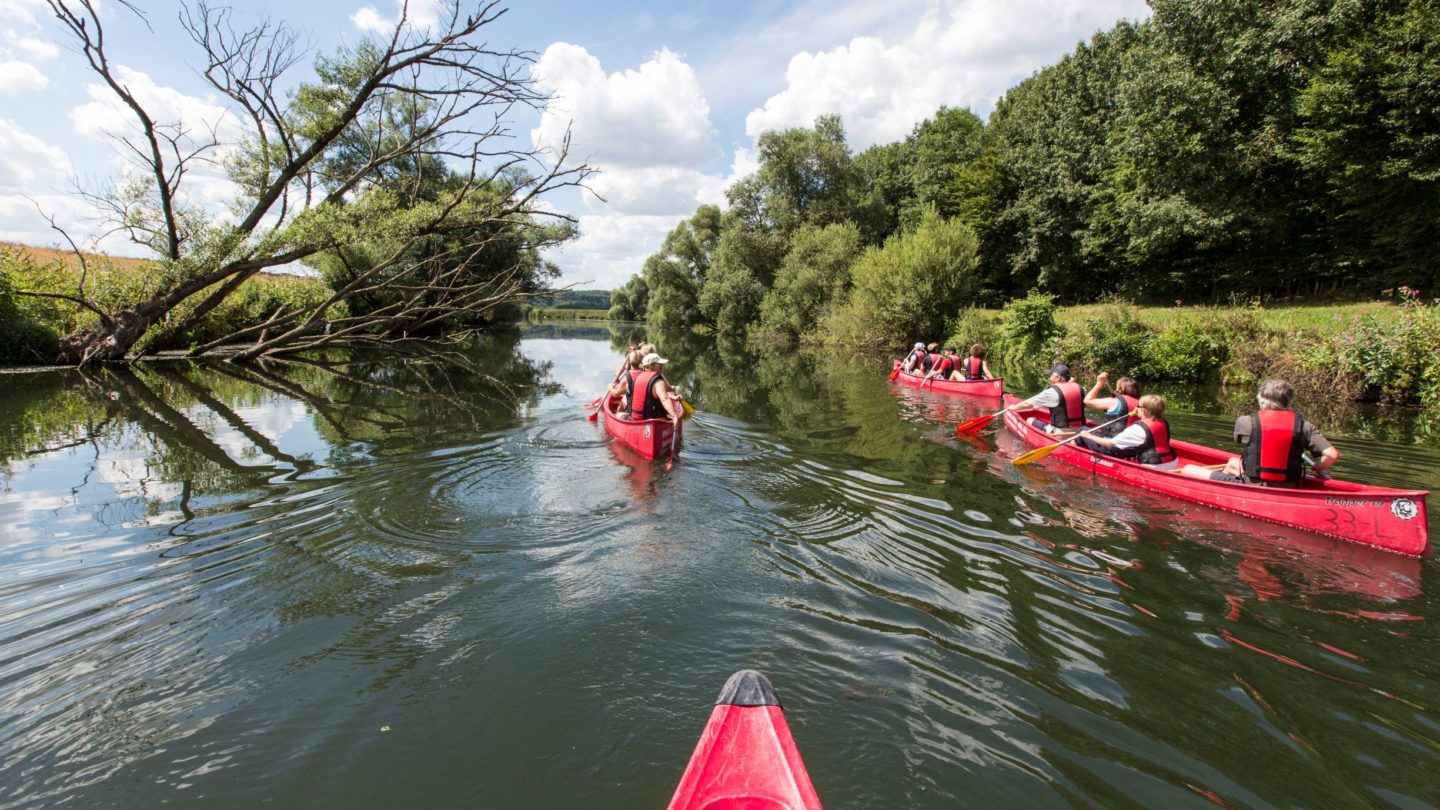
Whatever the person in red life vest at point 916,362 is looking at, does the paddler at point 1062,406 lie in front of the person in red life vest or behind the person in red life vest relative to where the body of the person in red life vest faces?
behind

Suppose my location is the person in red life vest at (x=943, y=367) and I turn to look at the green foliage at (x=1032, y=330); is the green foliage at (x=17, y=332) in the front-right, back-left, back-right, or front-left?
back-left

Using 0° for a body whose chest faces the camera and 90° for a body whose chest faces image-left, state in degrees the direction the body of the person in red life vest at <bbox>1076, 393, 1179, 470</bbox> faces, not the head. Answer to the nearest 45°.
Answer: approximately 135°

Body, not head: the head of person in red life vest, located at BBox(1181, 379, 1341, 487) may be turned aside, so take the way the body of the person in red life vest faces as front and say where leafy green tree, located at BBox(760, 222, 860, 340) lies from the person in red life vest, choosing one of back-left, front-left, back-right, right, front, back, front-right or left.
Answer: front-left

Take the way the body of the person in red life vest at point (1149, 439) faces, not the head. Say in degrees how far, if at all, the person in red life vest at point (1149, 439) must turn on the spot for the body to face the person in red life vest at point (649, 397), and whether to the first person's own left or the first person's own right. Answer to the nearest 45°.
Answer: approximately 45° to the first person's own left

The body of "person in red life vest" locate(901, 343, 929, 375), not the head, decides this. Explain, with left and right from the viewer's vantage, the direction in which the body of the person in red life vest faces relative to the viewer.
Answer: facing away from the viewer and to the left of the viewer

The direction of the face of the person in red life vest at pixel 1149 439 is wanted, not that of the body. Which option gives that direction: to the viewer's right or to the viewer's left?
to the viewer's left

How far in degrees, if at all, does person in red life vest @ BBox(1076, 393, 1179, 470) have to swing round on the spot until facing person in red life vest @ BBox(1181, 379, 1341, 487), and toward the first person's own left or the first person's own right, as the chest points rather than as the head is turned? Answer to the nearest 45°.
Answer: approximately 180°

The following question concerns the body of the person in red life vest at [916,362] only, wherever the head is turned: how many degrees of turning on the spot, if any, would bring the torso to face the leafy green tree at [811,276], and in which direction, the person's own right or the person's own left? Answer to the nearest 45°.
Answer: approximately 45° to the person's own right

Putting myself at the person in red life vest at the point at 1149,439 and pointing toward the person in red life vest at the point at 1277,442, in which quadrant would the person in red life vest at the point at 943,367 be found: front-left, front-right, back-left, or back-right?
back-left

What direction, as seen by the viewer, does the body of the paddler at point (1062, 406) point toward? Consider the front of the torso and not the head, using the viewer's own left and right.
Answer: facing away from the viewer and to the left of the viewer

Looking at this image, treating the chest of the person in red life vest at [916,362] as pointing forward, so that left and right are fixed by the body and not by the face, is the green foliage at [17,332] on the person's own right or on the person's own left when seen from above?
on the person's own left

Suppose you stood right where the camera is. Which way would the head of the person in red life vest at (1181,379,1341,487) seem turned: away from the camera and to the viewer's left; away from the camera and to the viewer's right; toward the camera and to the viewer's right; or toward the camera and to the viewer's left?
away from the camera and to the viewer's left

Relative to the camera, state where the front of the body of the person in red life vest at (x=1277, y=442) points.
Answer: away from the camera

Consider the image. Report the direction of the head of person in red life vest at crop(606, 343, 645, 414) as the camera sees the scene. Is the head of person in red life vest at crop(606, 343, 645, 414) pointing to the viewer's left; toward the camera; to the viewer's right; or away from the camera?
away from the camera

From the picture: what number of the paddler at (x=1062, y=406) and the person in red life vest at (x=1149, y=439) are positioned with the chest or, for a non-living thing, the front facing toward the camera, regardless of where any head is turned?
0
